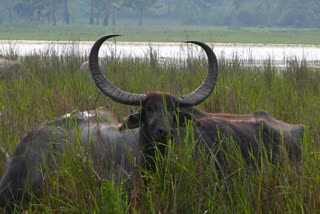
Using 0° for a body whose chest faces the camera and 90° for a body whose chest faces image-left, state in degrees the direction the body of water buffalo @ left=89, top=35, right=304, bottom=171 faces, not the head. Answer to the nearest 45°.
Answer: approximately 45°

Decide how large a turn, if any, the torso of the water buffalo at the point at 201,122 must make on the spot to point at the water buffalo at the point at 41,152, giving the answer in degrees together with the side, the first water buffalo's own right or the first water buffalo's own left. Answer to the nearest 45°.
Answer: approximately 45° to the first water buffalo's own right
